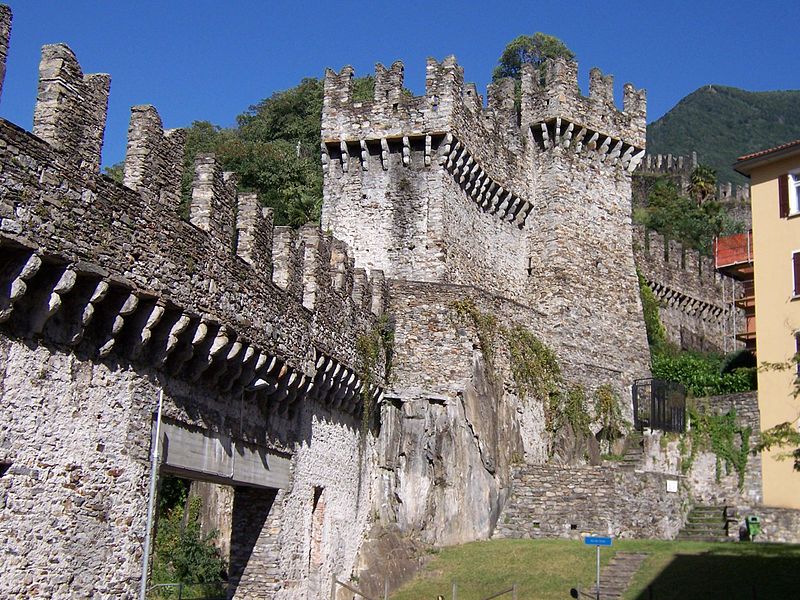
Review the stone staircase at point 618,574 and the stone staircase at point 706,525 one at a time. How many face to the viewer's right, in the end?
0

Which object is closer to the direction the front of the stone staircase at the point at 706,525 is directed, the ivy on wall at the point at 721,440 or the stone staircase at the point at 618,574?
the stone staircase

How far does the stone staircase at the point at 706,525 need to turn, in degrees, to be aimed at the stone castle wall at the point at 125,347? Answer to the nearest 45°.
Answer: approximately 45° to its right

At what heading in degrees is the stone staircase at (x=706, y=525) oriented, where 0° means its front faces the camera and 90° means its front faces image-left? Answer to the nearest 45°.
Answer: approximately 0°

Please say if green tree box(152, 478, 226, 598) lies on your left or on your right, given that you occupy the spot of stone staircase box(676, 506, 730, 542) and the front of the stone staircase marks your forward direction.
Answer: on your right

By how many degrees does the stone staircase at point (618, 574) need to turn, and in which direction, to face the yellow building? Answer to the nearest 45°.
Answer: approximately 180°

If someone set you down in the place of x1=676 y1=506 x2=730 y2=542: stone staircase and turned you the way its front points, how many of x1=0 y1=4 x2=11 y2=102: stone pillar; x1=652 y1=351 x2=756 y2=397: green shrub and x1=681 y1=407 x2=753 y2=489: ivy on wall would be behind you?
2

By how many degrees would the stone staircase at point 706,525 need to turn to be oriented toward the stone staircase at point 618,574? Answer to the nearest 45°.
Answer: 0° — it already faces it

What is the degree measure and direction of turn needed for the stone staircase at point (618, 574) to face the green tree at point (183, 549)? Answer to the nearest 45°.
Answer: approximately 45° to its right

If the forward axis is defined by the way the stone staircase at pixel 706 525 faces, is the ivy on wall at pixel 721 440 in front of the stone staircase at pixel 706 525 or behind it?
behind

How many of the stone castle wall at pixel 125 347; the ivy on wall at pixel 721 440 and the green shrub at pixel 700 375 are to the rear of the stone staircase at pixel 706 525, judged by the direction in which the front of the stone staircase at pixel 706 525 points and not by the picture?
2
